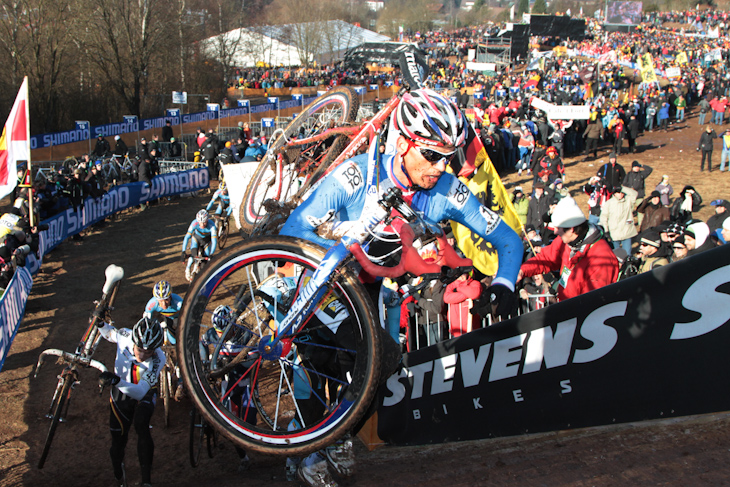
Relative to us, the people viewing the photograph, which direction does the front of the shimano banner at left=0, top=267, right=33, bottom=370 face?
facing to the right of the viewer

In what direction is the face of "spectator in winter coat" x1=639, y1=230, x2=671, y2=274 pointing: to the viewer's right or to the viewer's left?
to the viewer's left

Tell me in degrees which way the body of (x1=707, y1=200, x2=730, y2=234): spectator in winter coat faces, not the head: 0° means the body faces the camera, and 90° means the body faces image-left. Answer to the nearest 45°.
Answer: approximately 45°

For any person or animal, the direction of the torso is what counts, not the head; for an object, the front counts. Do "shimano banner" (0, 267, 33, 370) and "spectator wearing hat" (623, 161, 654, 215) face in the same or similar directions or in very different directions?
very different directions

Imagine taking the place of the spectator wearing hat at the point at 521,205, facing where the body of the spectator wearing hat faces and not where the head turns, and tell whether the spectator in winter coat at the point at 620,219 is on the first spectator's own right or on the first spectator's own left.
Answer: on the first spectator's own left

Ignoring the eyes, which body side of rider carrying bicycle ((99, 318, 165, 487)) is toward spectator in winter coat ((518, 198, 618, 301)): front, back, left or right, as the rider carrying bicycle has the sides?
left
